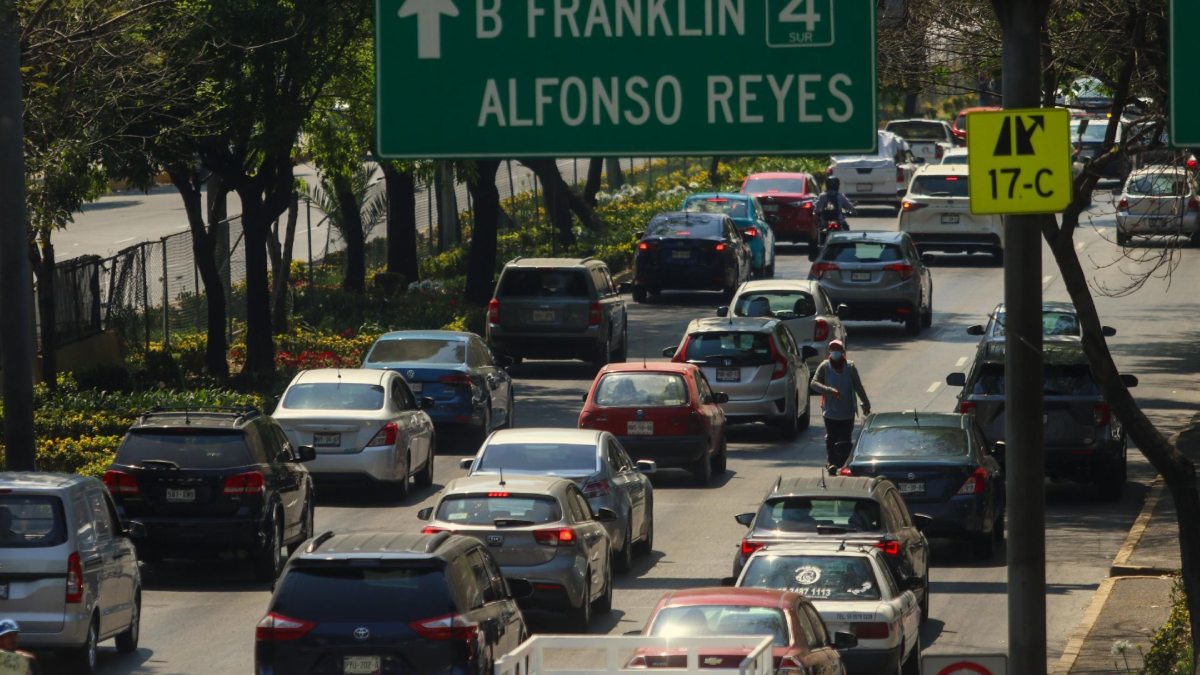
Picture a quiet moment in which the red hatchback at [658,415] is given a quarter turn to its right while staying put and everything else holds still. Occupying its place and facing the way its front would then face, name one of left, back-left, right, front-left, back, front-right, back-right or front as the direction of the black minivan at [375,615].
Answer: right

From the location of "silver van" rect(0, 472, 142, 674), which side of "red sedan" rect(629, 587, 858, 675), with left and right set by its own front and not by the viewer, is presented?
left

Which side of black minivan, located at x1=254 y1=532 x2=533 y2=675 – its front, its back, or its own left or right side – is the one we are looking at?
back

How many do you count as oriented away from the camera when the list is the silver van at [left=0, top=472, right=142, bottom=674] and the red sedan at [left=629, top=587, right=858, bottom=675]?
2

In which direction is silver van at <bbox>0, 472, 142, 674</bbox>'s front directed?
away from the camera

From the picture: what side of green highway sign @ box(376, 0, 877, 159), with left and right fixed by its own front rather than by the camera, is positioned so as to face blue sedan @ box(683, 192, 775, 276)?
back

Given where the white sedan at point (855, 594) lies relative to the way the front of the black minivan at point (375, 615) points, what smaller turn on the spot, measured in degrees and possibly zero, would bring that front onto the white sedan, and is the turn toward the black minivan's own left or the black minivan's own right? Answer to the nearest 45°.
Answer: approximately 45° to the black minivan's own right

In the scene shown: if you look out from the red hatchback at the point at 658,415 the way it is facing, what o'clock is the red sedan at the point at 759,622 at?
the red sedan at the point at 759,622 is roughly at 6 o'clock from the red hatchback at the point at 658,415.

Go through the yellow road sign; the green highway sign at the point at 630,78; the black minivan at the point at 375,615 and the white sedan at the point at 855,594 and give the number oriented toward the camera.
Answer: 2

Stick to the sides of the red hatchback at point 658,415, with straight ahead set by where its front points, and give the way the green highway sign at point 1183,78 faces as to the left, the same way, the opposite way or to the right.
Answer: the opposite way

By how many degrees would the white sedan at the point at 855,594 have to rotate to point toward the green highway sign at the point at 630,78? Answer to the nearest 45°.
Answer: approximately 180°

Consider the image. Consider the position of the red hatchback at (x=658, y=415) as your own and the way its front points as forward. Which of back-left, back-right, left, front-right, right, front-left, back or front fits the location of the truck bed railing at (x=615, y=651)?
back

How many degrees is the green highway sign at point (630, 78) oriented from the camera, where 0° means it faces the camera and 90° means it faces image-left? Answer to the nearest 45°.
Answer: approximately 0°

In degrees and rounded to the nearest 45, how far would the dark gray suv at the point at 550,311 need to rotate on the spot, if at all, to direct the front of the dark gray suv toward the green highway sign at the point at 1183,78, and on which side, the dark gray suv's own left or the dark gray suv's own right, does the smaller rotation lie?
approximately 180°

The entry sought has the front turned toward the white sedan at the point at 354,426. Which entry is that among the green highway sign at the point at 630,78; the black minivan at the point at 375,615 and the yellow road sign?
the black minivan

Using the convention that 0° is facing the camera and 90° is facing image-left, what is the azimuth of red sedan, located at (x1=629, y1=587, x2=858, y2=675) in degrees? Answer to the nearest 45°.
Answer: approximately 180°
